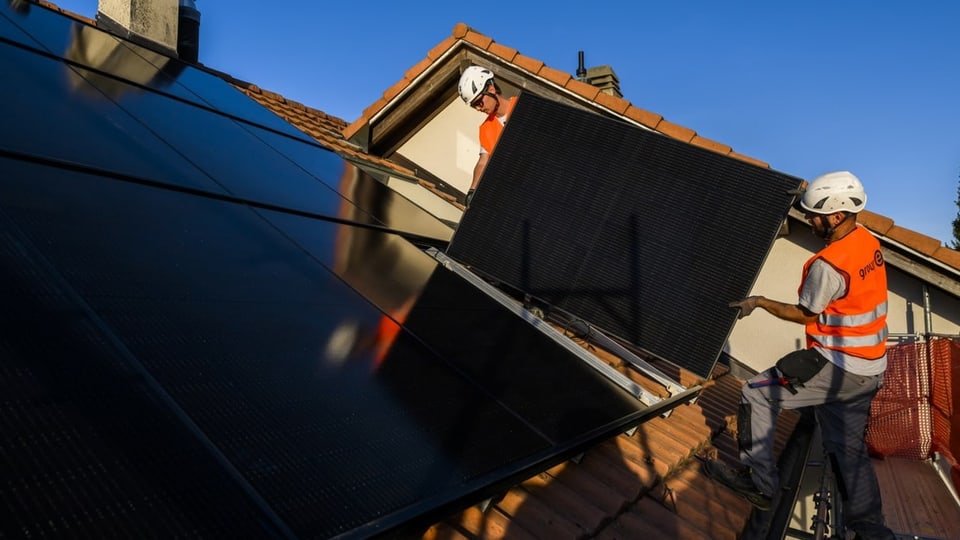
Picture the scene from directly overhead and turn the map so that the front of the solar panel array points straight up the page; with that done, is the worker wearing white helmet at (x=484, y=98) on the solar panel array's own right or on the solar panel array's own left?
on the solar panel array's own left

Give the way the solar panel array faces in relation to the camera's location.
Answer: facing the viewer and to the right of the viewer

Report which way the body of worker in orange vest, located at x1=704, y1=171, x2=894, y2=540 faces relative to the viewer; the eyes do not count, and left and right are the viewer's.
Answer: facing away from the viewer and to the left of the viewer

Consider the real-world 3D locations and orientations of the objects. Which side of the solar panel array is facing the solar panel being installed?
left

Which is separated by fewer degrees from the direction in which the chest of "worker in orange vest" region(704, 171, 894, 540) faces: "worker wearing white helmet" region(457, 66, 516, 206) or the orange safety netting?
the worker wearing white helmet
